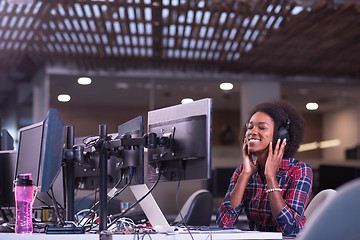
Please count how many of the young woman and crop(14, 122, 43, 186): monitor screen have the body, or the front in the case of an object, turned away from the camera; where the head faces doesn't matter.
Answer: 0

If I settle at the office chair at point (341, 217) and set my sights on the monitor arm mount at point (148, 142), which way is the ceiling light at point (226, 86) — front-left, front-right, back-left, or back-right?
front-right

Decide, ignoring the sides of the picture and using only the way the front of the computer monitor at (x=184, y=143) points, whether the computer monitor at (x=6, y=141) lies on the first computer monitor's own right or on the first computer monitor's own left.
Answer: on the first computer monitor's own left

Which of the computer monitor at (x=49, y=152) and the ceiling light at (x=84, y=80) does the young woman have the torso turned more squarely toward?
the computer monitor

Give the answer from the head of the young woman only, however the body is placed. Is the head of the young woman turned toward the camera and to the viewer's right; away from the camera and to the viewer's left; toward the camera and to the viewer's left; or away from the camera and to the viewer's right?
toward the camera and to the viewer's left

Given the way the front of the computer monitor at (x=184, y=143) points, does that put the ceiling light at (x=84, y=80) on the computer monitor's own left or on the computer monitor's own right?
on the computer monitor's own left

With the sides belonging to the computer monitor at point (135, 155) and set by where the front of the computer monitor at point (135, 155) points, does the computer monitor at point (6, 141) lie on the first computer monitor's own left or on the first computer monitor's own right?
on the first computer monitor's own left

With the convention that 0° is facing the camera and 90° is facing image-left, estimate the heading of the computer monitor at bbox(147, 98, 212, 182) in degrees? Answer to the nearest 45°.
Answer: approximately 225°

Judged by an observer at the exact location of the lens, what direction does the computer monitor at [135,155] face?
facing away from the viewer and to the right of the viewer

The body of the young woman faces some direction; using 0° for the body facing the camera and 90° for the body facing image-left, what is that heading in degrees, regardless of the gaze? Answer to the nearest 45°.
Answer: approximately 45°

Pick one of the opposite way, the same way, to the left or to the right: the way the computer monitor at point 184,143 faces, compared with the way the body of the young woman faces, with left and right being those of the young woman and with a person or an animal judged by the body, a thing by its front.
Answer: the opposite way

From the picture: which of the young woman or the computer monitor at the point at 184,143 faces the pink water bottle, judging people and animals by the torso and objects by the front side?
the young woman

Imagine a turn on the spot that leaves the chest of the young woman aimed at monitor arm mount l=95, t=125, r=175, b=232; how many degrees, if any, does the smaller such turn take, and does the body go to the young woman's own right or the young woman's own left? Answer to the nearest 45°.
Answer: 0° — they already face it

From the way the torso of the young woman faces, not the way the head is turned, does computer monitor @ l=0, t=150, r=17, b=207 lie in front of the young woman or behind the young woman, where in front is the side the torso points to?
in front

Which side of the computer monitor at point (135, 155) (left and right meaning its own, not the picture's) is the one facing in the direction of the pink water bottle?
back

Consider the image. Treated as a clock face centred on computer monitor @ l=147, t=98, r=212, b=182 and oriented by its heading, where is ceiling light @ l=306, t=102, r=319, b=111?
The ceiling light is roughly at 11 o'clock from the computer monitor.
